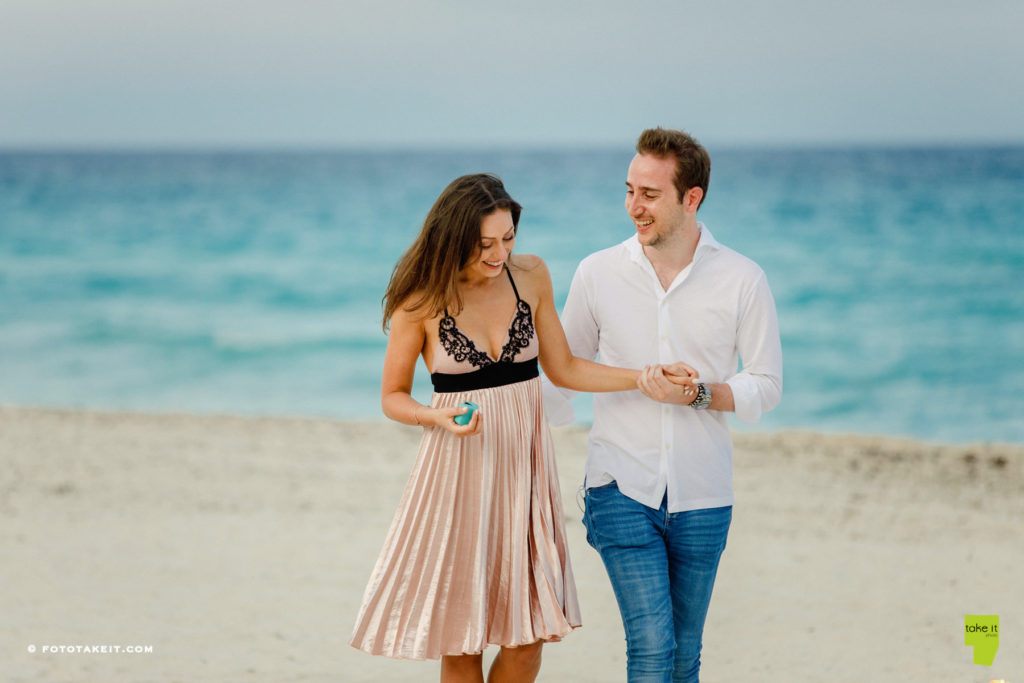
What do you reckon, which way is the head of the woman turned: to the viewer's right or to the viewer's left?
to the viewer's right

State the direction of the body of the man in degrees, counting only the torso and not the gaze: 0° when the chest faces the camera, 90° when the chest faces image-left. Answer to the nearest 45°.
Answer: approximately 0°

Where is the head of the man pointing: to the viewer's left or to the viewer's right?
to the viewer's left
